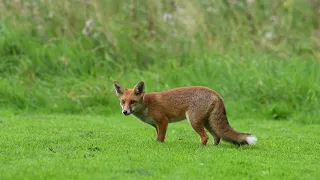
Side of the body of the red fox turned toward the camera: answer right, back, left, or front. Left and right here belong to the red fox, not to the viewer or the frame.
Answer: left
